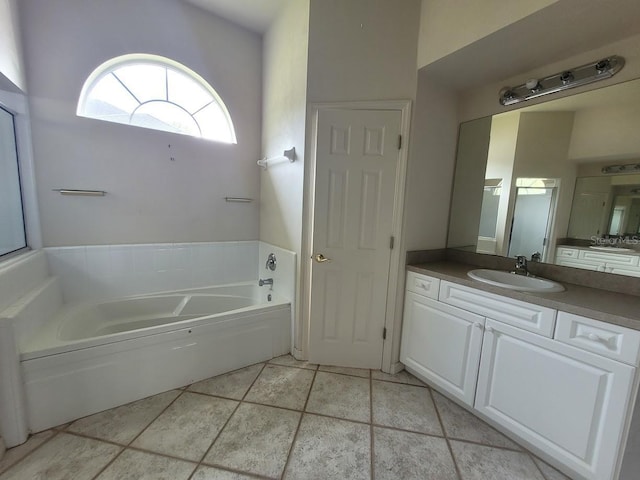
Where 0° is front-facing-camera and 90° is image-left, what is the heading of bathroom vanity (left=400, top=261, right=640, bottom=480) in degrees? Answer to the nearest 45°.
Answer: approximately 45°

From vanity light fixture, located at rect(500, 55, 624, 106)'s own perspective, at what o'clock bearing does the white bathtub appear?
The white bathtub is roughly at 12 o'clock from the vanity light fixture.

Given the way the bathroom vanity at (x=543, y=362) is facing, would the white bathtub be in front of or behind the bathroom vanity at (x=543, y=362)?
in front

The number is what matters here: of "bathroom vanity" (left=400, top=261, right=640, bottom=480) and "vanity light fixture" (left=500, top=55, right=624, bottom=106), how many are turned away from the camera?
0

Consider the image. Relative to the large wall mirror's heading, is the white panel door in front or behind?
in front
